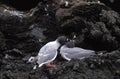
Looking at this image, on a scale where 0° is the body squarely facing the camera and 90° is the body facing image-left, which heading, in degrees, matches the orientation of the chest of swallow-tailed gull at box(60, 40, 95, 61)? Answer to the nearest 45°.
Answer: approximately 90°

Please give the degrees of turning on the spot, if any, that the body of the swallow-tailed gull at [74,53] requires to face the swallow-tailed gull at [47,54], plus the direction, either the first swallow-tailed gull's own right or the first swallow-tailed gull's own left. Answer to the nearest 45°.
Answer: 0° — it already faces it
